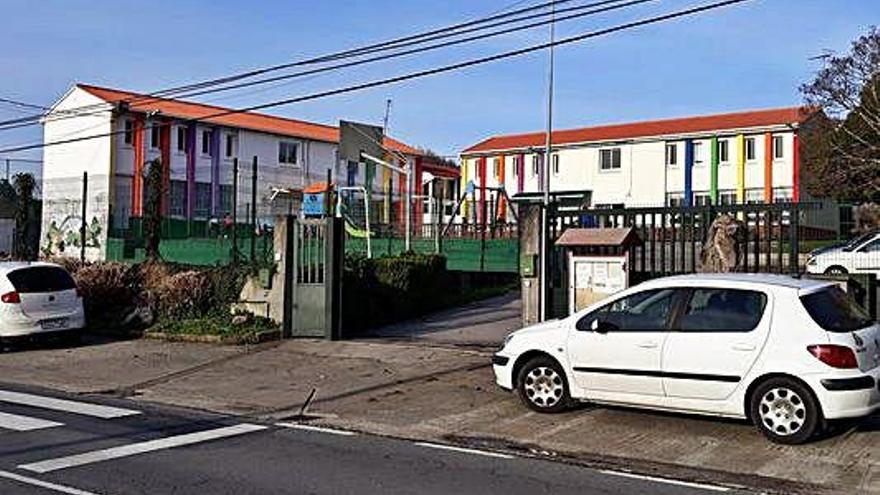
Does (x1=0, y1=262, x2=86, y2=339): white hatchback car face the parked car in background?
no

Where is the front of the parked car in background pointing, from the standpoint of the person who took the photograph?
facing to the left of the viewer

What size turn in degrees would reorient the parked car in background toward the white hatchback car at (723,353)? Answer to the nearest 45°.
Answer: approximately 90° to its left

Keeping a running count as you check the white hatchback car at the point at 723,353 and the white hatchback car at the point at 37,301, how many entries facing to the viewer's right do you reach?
0

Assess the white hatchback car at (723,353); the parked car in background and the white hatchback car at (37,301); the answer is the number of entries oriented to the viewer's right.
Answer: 0

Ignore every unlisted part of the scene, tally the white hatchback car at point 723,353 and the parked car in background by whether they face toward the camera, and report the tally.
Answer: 0

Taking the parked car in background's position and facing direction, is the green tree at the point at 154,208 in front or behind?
in front

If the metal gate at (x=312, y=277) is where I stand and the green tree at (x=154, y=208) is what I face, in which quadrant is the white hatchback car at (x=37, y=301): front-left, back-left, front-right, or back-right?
front-left

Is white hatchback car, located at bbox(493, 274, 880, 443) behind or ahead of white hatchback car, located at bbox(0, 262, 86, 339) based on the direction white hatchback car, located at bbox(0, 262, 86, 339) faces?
behind

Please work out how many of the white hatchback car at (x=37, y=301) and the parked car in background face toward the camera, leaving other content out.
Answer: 0

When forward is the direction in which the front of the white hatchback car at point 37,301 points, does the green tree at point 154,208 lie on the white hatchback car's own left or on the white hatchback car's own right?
on the white hatchback car's own right

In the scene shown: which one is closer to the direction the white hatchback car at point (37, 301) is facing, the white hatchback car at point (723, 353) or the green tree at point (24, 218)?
the green tree

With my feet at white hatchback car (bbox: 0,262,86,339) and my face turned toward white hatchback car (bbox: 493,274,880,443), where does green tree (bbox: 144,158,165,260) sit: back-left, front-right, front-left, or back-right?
back-left

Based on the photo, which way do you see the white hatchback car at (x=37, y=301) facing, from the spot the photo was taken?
facing away from the viewer and to the left of the viewer

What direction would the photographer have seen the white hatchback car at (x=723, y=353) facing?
facing away from the viewer and to the left of the viewer

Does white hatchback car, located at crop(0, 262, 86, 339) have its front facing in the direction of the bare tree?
no

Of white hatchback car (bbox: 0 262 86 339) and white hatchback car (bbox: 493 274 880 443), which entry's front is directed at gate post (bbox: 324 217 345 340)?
white hatchback car (bbox: 493 274 880 443)
